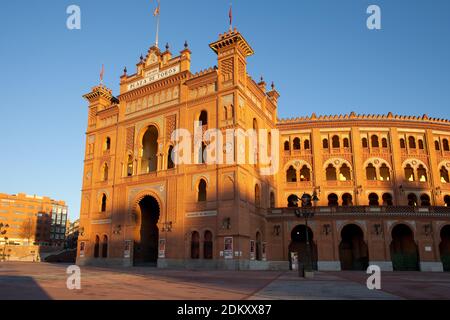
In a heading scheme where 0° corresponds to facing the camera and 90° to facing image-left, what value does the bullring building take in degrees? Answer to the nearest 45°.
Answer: approximately 45°
